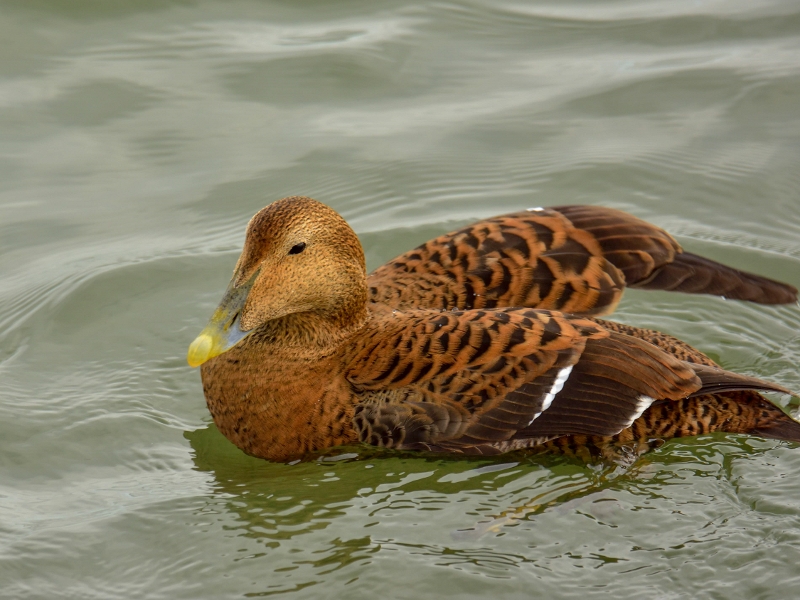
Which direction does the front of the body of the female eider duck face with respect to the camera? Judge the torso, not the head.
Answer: to the viewer's left
